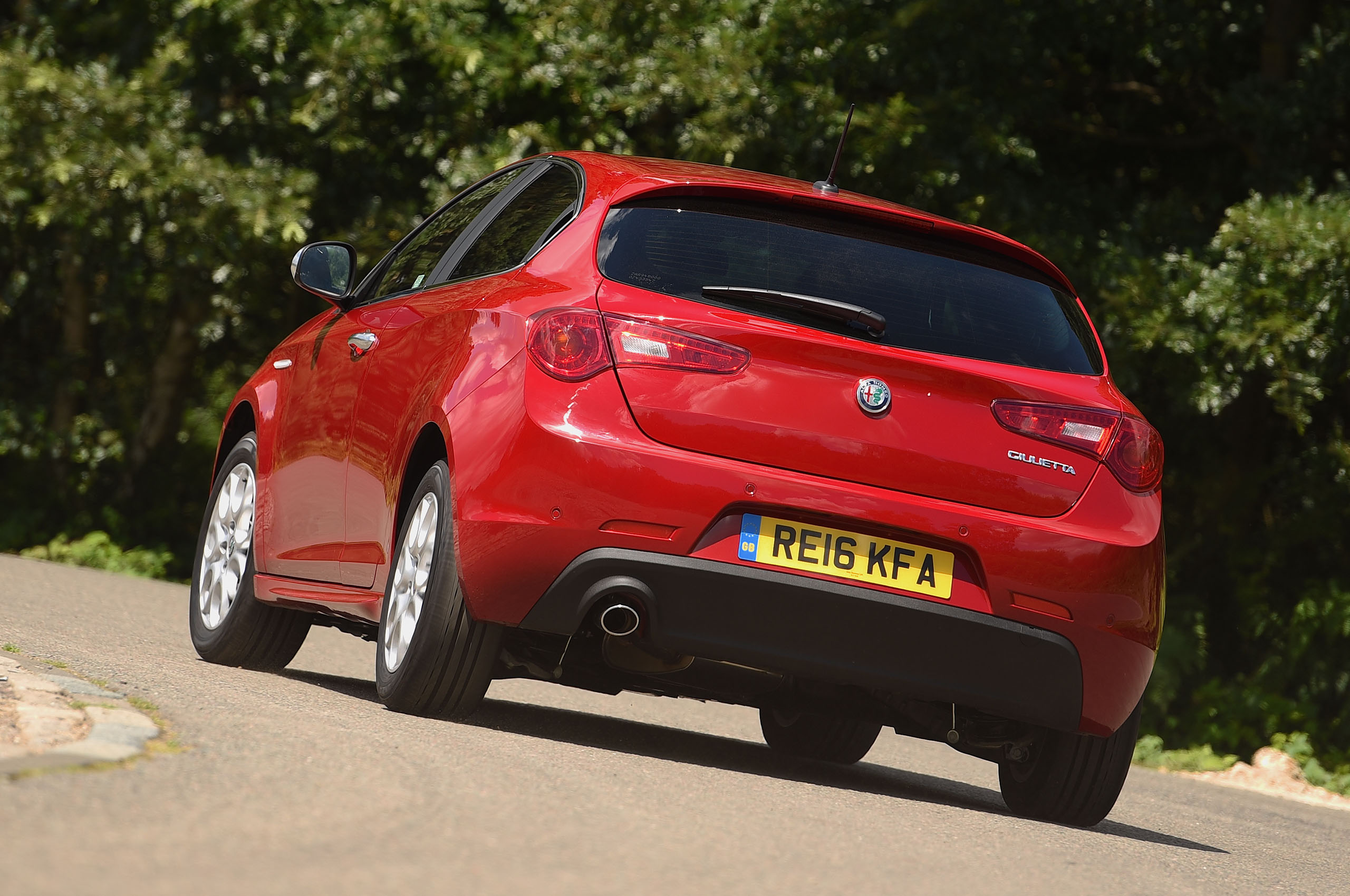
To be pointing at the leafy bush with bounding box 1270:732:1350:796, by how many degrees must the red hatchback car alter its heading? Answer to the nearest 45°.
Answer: approximately 90° to its right

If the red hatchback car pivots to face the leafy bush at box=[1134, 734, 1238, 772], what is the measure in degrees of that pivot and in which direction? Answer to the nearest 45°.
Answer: approximately 90° to its right

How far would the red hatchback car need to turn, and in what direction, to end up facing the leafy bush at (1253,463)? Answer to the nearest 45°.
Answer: approximately 90° to its right

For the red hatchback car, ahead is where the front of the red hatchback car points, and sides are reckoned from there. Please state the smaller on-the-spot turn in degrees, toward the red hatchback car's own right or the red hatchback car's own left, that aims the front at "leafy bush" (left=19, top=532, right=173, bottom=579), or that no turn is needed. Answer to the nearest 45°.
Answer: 0° — it already faces it

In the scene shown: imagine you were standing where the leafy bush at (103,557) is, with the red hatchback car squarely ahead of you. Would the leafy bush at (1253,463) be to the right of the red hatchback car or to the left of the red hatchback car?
left

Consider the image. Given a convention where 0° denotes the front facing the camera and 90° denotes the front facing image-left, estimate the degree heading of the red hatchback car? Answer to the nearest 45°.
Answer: approximately 135°
